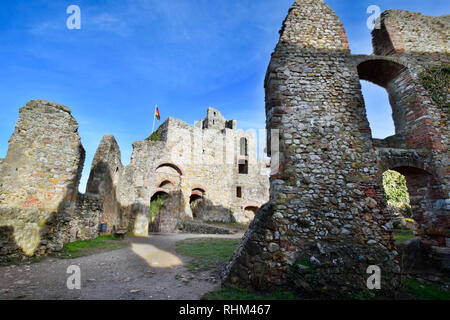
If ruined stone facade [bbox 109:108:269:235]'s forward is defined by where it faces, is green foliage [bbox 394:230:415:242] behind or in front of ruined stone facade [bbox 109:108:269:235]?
in front

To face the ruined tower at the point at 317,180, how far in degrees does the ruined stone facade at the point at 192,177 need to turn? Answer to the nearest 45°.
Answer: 0° — it already faces it

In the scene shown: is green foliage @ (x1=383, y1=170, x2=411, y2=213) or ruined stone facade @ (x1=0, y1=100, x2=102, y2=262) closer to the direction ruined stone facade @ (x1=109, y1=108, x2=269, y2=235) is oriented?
the ruined stone facade

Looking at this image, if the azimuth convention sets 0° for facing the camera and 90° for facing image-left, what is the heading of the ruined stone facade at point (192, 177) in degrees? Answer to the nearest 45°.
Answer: approximately 0°

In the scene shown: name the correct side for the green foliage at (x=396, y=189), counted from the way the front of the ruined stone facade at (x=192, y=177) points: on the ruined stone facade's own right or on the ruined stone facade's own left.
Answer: on the ruined stone facade's own left
